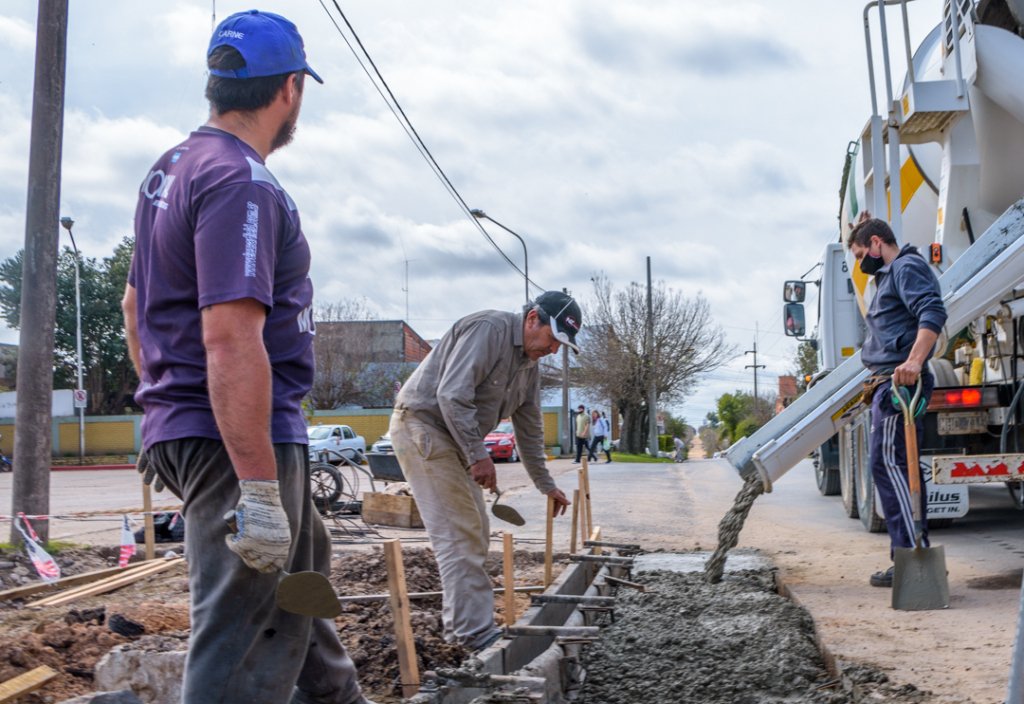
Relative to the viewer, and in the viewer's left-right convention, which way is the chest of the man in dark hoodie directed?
facing the viewer and to the left of the viewer

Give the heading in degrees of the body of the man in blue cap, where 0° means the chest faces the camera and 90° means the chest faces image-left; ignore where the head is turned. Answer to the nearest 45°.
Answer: approximately 225°

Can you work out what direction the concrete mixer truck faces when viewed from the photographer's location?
facing away from the viewer and to the left of the viewer

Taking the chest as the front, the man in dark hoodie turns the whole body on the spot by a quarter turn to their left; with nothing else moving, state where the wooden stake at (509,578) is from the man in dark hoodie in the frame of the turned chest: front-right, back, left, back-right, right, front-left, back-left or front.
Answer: right

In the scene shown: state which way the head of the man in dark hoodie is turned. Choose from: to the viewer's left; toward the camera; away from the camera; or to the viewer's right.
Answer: to the viewer's left

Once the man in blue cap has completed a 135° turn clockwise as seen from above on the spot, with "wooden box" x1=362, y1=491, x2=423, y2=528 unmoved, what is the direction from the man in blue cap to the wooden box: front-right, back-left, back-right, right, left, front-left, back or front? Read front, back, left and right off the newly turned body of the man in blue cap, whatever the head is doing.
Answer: back

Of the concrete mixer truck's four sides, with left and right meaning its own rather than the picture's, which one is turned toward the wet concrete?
back

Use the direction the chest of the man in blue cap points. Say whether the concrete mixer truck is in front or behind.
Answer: in front

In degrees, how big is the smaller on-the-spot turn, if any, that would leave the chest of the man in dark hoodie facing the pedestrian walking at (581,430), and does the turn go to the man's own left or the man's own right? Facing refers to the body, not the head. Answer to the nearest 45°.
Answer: approximately 135° to the man's own right

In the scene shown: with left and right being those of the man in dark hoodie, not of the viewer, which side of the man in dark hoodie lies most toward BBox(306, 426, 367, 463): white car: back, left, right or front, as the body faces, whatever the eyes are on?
right

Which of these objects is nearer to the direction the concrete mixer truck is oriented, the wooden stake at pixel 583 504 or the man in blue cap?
the wooden stake

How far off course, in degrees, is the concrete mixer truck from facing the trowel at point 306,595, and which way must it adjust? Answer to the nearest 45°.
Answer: approximately 135° to its left

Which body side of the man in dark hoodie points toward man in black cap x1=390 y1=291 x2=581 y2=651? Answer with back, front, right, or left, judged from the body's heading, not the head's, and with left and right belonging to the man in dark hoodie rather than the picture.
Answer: front

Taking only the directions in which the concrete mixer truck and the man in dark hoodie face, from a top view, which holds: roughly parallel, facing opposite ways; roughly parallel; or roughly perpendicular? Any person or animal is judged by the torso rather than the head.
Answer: roughly perpendicular
